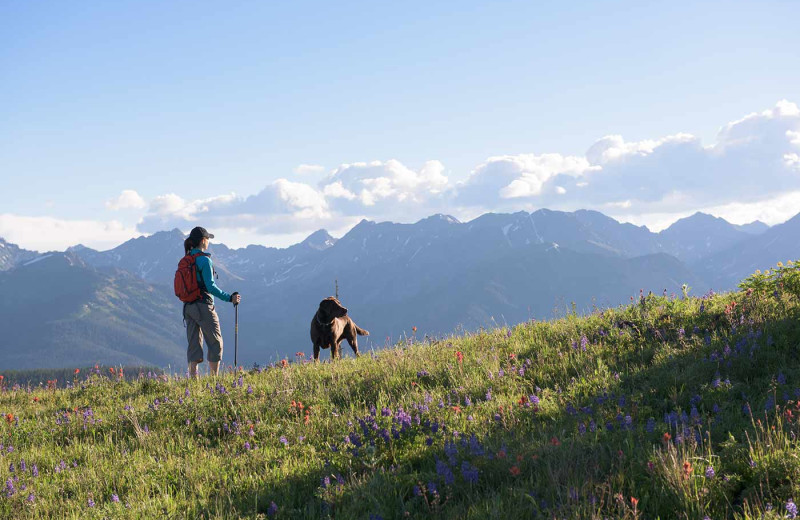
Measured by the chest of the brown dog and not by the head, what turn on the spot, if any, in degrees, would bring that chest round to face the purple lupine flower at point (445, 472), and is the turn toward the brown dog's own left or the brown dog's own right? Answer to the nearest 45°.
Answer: approximately 45° to the brown dog's own left

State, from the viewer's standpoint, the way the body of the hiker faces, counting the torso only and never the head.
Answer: to the viewer's right

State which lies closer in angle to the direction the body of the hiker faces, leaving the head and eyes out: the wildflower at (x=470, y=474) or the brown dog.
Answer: the brown dog

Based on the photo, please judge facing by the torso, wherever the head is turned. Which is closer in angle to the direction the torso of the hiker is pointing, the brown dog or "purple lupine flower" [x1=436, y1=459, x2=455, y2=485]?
the brown dog

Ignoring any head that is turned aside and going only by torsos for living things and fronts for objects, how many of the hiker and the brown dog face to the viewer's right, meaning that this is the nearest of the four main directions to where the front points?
1

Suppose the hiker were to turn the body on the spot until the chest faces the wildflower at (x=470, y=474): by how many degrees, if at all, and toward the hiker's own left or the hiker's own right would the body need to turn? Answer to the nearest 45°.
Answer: approximately 90° to the hiker's own right

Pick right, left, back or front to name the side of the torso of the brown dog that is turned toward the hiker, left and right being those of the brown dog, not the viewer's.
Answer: front

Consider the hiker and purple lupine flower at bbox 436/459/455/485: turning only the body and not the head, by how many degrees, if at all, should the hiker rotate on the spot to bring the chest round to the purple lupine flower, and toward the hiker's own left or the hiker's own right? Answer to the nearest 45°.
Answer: approximately 90° to the hiker's own right

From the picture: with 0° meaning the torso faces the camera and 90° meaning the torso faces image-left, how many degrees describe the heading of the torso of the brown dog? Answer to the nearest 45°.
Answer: approximately 45°

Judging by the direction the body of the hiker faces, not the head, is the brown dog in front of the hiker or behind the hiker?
in front
